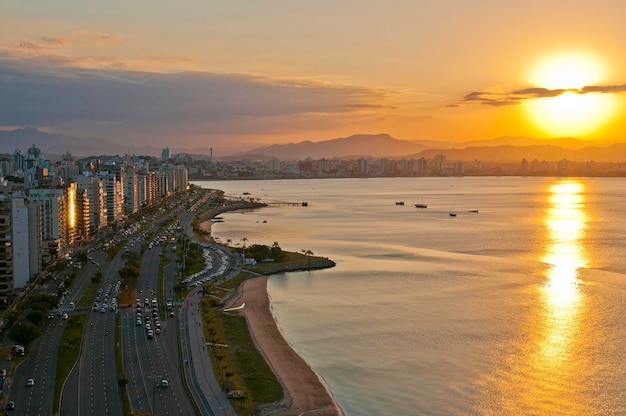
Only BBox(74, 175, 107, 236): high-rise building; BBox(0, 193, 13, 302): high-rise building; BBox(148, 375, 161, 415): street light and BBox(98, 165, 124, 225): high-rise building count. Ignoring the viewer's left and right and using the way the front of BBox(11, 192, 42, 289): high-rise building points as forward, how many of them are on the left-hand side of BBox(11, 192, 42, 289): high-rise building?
2

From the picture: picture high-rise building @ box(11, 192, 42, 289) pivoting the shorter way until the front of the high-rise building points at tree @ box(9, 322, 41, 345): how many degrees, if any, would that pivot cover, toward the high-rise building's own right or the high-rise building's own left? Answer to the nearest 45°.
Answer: approximately 90° to the high-rise building's own right

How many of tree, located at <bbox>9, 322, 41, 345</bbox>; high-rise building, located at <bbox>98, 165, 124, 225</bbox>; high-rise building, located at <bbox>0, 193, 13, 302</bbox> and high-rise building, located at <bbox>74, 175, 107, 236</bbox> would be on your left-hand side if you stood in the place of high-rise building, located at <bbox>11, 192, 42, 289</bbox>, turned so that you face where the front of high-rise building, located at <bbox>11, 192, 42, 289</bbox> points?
2

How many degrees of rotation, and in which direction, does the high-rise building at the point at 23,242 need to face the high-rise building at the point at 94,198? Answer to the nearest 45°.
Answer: approximately 90° to its left

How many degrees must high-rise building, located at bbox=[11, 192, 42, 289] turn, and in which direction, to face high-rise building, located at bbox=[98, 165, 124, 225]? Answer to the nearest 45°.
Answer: approximately 90° to its left

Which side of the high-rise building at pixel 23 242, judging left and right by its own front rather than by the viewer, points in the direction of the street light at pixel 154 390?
right

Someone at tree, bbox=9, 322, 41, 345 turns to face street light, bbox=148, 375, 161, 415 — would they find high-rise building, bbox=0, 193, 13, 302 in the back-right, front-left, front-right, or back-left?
back-left

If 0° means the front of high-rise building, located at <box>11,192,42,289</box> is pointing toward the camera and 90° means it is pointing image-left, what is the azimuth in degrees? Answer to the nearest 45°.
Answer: approximately 270°
